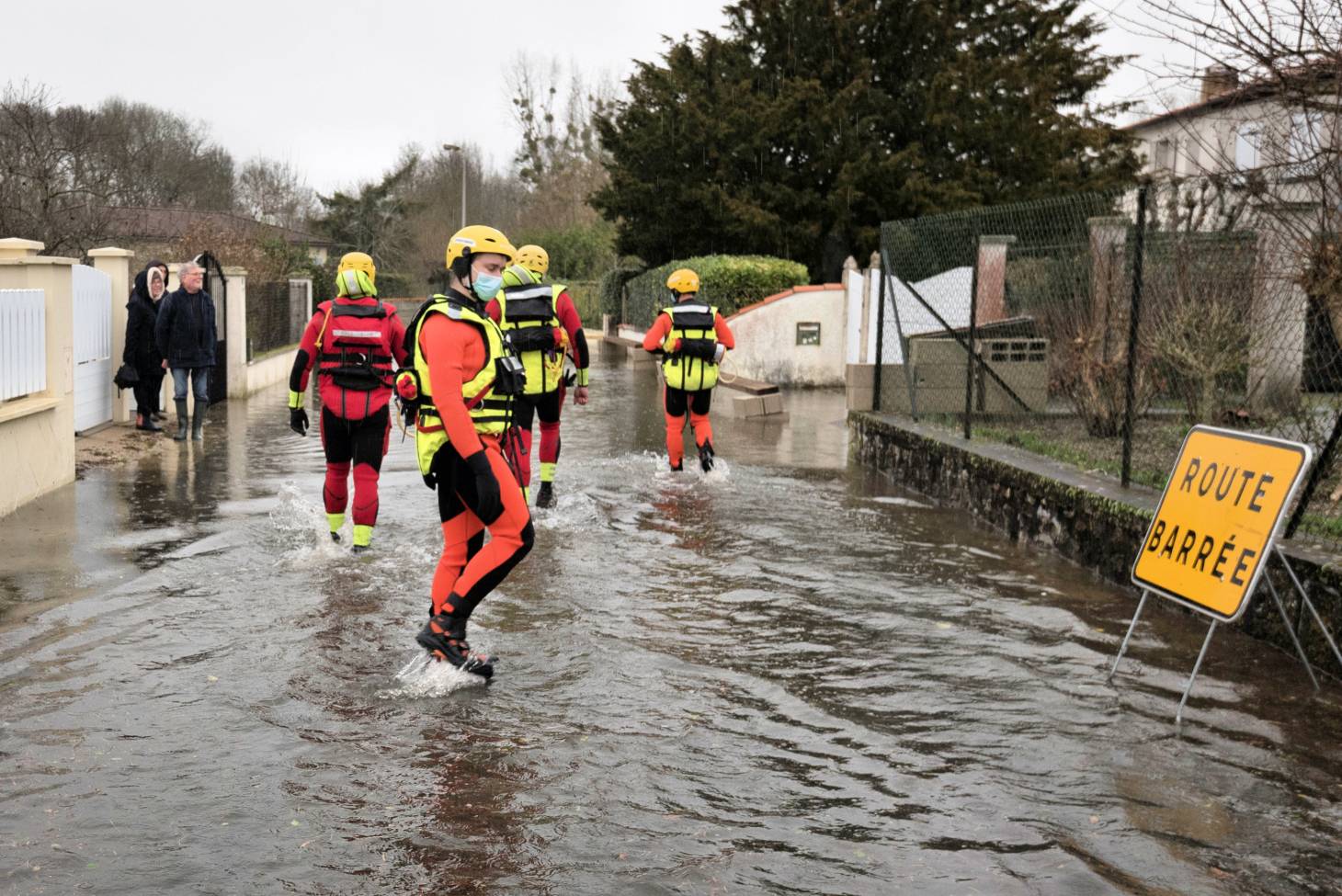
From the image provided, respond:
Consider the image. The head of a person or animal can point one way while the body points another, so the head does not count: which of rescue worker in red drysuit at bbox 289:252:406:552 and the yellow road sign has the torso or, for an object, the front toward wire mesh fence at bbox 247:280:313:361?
the rescue worker in red drysuit

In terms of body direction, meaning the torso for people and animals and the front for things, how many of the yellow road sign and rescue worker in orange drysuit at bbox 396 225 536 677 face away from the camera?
0

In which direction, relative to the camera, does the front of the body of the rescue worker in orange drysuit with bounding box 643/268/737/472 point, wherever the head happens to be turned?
away from the camera

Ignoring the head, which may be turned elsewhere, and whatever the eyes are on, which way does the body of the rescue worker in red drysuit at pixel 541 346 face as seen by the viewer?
away from the camera

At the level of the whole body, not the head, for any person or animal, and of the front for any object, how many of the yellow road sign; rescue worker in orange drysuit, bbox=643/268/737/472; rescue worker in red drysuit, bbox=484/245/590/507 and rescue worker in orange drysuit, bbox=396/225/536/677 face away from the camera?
2

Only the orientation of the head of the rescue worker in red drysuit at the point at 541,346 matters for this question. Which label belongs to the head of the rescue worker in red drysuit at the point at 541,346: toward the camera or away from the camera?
away from the camera

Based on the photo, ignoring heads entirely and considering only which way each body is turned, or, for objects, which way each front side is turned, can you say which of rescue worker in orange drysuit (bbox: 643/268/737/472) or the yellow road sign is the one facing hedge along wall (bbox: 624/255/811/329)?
the rescue worker in orange drysuit

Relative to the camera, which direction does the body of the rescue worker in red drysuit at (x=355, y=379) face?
away from the camera

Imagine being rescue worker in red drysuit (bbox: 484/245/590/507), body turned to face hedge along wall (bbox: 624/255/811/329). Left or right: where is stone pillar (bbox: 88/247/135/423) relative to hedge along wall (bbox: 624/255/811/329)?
left

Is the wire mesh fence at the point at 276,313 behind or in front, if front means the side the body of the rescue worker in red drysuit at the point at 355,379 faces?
in front

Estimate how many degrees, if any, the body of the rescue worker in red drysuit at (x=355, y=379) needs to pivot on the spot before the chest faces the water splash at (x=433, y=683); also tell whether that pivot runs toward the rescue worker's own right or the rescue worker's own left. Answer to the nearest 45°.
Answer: approximately 180°

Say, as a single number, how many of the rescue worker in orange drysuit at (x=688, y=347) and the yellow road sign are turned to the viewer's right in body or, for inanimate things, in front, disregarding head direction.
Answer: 0
